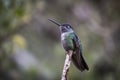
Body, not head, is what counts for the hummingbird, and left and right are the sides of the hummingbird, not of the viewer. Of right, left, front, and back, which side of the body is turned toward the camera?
left
